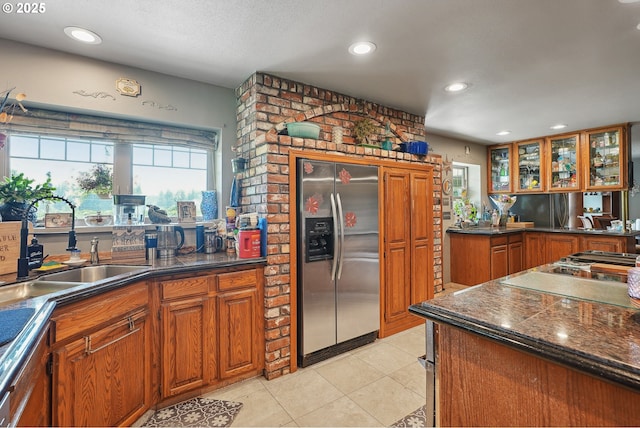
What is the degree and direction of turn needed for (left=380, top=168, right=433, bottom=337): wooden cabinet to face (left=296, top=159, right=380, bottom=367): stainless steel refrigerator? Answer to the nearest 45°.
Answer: approximately 90° to its right

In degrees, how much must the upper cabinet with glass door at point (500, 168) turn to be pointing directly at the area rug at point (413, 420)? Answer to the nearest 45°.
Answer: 0° — it already faces it

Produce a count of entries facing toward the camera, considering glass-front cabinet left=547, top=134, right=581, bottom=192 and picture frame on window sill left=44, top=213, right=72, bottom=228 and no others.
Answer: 2

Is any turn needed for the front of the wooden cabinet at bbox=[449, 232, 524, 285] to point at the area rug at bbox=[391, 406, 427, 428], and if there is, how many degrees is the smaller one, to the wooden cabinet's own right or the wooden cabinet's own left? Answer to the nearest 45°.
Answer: approximately 45° to the wooden cabinet's own right

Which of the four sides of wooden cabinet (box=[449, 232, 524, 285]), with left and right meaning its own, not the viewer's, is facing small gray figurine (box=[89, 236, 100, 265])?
right

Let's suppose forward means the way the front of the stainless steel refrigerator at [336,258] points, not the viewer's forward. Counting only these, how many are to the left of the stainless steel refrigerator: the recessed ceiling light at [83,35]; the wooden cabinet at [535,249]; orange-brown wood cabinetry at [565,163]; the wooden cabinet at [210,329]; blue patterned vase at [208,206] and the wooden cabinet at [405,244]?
3

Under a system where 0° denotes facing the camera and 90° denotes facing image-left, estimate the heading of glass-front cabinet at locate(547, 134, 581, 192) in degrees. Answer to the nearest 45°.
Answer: approximately 0°

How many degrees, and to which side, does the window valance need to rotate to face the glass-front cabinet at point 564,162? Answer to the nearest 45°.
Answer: approximately 90° to its left
